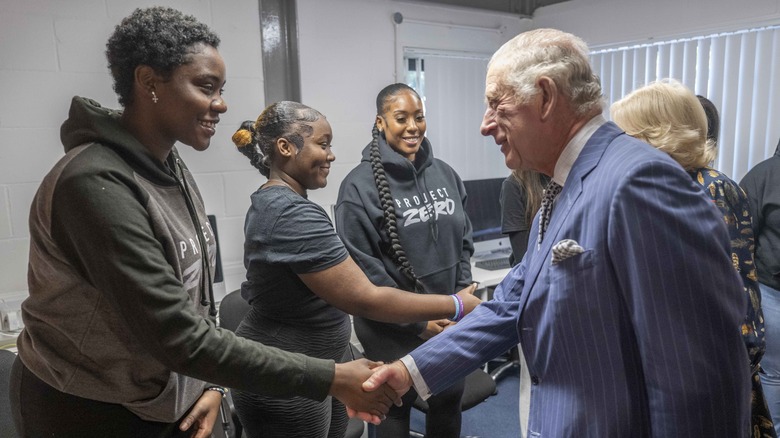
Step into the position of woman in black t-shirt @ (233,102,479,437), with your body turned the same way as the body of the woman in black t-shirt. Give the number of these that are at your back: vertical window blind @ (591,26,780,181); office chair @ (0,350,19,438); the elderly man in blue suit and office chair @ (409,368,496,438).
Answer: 1

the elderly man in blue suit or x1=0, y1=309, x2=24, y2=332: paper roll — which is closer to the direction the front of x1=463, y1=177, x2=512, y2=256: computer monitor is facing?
the elderly man in blue suit

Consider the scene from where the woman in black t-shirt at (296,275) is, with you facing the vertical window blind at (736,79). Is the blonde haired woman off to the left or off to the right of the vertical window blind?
right

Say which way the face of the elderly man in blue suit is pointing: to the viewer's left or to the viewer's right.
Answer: to the viewer's left

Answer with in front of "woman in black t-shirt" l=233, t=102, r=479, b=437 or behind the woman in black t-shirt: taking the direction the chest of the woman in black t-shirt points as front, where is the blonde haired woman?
in front

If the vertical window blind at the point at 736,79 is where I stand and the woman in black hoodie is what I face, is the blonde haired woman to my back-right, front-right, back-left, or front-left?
front-left

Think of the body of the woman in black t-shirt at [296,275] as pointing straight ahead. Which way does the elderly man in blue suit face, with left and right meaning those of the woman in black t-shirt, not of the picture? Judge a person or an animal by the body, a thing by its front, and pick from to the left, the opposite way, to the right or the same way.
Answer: the opposite way

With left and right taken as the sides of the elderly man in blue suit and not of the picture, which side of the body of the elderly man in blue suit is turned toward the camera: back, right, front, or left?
left

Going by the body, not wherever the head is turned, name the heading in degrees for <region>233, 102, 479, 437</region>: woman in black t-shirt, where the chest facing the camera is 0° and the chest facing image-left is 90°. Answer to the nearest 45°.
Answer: approximately 270°

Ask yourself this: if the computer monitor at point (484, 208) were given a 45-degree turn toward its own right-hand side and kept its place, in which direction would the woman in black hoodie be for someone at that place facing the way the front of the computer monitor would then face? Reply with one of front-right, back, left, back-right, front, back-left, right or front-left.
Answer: front

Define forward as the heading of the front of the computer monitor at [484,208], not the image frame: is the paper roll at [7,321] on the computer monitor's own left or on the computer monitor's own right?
on the computer monitor's own right

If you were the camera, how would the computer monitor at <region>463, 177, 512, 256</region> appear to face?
facing the viewer and to the right of the viewer
